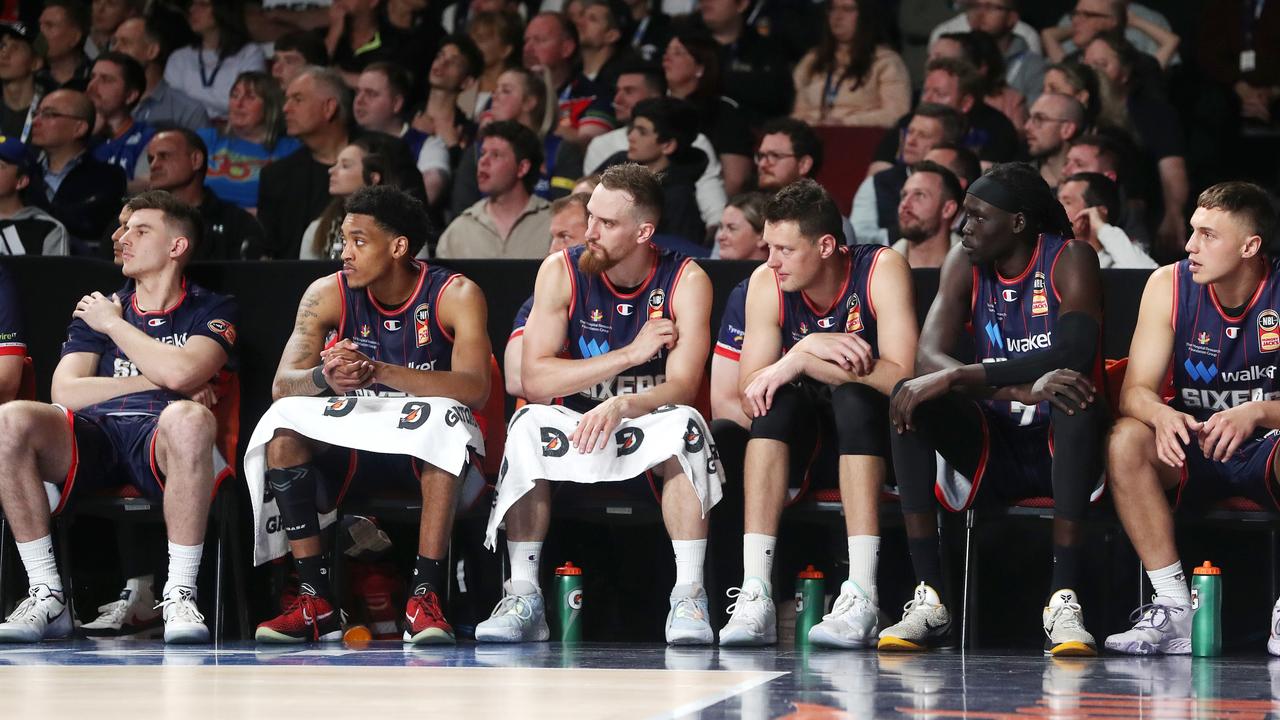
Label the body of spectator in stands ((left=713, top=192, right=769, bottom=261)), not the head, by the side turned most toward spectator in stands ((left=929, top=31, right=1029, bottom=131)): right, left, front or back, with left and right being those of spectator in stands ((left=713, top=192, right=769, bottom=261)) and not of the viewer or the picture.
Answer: back

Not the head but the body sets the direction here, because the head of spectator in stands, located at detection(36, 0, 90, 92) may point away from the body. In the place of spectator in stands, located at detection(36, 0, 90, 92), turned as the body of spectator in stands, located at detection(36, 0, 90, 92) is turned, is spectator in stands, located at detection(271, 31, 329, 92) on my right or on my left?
on my left

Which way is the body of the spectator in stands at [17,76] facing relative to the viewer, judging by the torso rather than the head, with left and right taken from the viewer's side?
facing the viewer and to the left of the viewer

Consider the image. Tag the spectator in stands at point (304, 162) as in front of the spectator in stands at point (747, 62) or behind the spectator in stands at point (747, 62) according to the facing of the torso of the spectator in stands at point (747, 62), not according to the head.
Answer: in front

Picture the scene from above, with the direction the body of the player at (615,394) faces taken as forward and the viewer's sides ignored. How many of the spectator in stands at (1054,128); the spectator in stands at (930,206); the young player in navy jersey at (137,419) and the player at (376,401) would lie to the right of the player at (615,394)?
2

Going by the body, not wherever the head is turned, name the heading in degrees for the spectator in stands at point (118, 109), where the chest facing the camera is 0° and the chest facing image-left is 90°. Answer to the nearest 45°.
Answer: approximately 45°

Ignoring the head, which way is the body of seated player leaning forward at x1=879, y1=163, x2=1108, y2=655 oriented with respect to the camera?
toward the camera

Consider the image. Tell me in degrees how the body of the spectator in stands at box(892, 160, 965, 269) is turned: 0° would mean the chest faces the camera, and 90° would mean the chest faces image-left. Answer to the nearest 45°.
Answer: approximately 45°

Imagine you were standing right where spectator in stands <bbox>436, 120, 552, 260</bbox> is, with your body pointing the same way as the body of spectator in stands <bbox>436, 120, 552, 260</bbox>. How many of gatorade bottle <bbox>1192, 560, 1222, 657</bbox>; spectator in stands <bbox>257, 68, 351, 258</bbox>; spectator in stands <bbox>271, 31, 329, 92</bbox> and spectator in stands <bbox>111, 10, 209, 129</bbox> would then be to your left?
1

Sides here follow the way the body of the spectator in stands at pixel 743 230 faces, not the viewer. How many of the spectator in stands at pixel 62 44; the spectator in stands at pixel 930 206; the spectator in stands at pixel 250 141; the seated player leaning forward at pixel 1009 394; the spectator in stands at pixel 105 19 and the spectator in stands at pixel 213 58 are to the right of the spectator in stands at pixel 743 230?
4

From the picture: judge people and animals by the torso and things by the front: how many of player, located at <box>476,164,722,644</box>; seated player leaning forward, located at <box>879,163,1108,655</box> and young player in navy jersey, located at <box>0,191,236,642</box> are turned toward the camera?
3

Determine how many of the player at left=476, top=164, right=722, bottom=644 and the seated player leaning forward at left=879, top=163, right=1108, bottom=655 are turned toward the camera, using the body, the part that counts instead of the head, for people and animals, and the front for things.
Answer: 2
